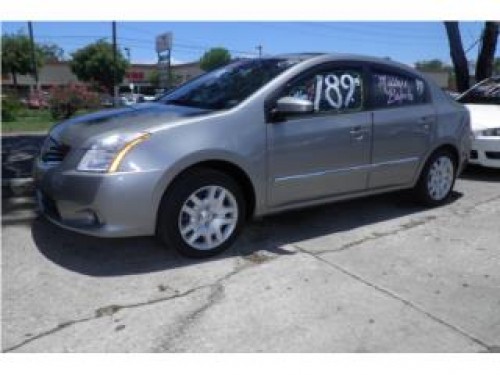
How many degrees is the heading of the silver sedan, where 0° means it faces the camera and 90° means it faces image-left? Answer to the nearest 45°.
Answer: approximately 45°

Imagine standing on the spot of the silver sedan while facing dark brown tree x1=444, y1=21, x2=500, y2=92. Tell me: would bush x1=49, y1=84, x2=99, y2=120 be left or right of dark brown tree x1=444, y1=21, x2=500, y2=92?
left

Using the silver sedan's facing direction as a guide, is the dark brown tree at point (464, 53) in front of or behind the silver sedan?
behind

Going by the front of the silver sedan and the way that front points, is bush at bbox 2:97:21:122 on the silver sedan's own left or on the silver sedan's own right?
on the silver sedan's own right

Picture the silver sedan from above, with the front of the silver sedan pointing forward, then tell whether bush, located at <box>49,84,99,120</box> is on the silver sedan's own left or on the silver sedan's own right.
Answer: on the silver sedan's own right

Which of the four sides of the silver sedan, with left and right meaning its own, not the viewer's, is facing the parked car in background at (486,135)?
back

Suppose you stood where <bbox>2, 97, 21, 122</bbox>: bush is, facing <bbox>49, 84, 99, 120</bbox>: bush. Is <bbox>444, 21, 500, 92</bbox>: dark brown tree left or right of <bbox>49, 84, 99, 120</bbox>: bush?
right
